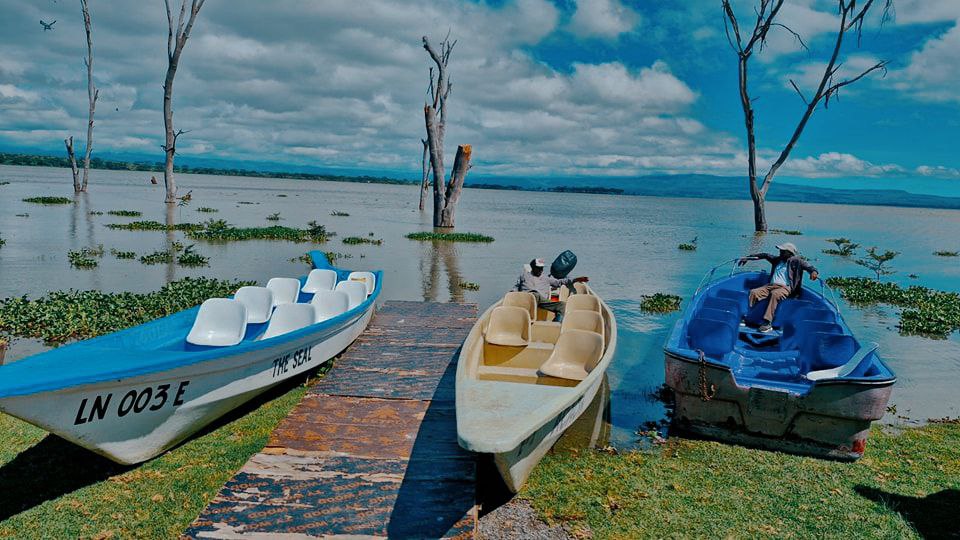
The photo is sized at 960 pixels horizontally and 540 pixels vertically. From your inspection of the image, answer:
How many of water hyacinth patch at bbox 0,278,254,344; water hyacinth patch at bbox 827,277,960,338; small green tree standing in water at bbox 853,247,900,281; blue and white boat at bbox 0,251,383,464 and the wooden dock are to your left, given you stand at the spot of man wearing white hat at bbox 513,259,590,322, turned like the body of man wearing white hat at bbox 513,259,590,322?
2

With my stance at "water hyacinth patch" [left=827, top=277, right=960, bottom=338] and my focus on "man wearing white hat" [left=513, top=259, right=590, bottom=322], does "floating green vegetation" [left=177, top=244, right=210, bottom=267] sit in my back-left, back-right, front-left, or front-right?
front-right

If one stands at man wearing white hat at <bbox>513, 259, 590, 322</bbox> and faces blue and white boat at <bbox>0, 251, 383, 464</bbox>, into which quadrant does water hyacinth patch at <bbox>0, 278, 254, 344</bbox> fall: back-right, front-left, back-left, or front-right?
front-right

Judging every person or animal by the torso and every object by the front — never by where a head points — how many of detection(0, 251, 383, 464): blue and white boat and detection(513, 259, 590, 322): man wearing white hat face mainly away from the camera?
0

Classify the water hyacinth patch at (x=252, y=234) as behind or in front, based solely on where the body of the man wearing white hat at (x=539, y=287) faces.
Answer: behind

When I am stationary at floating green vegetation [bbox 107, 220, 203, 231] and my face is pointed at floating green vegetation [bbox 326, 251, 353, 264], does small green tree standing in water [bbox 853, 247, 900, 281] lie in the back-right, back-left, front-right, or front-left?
front-left

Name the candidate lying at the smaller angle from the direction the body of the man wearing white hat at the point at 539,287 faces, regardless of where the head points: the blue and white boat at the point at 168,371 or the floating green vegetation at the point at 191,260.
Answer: the blue and white boat

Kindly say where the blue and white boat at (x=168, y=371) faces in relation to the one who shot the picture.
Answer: facing the viewer and to the left of the viewer
